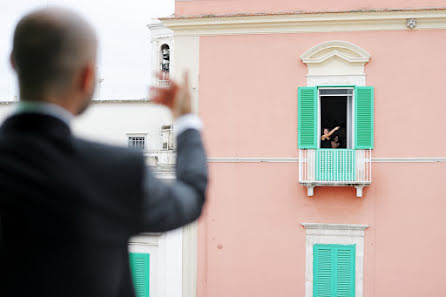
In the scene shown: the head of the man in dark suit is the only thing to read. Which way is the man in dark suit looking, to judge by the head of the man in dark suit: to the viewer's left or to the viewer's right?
to the viewer's right

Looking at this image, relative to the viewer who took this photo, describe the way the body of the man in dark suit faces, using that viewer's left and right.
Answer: facing away from the viewer and to the right of the viewer
